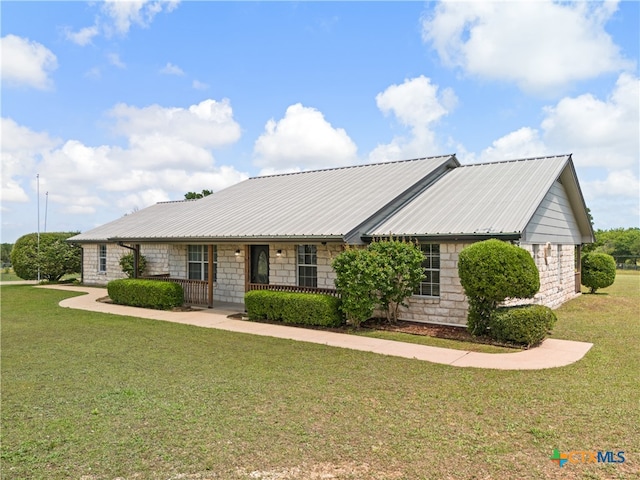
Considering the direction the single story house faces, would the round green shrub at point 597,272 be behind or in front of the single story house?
behind

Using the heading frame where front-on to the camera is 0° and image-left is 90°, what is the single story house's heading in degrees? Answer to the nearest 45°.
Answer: approximately 45°

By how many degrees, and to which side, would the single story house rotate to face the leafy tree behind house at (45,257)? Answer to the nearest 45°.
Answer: approximately 90° to its right

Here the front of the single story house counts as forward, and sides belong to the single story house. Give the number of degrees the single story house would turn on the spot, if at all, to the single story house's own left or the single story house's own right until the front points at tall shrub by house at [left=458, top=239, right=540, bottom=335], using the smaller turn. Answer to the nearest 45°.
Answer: approximately 45° to the single story house's own left

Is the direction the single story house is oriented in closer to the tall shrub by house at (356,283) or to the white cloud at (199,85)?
the tall shrub by house
